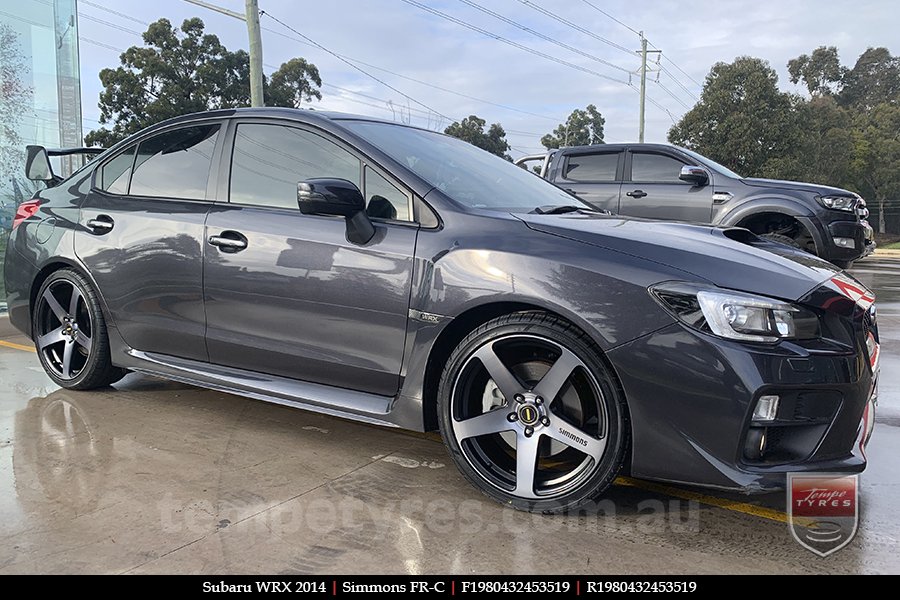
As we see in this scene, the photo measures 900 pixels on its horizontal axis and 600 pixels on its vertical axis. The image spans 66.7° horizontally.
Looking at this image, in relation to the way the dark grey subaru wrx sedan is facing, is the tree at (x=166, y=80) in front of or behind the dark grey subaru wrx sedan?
behind

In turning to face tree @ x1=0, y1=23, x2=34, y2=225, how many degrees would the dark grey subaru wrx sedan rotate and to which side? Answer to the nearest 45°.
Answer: approximately 180°

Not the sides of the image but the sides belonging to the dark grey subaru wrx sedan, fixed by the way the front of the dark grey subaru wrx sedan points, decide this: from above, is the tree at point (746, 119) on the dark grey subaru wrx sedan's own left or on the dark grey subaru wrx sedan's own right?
on the dark grey subaru wrx sedan's own left

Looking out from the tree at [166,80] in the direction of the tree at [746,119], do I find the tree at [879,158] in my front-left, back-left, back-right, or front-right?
front-left

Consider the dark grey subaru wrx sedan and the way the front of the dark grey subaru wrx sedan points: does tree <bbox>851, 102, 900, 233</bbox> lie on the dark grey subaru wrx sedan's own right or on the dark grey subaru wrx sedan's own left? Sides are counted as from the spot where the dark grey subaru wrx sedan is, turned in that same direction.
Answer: on the dark grey subaru wrx sedan's own left

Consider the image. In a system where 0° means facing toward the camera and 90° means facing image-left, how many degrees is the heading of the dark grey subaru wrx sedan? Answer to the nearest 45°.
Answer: approximately 315°

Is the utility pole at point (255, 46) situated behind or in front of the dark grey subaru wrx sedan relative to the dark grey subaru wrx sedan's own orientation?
behind
